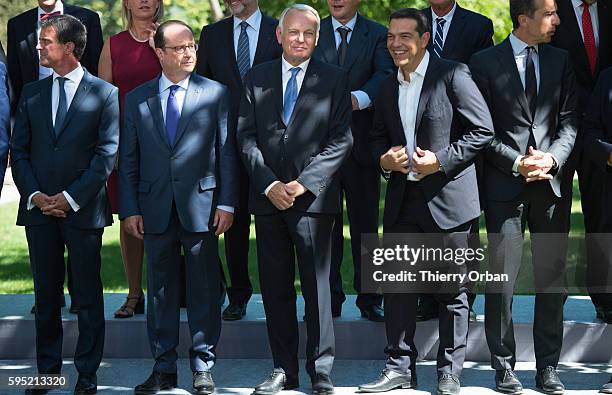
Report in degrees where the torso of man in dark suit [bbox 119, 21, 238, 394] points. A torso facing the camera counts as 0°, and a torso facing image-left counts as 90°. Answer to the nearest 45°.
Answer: approximately 0°

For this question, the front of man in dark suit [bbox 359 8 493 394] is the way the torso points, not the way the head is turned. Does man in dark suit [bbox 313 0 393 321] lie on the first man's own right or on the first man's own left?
on the first man's own right

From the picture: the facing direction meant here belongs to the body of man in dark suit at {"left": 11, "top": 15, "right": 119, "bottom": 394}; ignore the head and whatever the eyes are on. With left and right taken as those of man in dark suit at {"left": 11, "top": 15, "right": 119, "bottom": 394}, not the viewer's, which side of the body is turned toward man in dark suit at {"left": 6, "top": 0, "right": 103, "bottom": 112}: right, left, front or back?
back

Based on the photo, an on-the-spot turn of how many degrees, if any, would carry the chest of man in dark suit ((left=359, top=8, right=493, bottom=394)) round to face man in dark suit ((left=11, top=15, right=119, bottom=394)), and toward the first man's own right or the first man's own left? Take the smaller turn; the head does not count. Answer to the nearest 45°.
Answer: approximately 45° to the first man's own right

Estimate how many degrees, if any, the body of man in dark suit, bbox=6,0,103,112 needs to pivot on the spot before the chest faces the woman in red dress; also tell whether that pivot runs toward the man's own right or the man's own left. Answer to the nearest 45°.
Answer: approximately 45° to the man's own left

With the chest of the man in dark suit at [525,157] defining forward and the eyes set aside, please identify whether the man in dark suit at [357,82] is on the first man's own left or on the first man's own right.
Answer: on the first man's own right

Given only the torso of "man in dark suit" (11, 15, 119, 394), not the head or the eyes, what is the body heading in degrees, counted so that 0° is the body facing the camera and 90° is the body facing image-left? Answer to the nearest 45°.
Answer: approximately 0°
